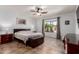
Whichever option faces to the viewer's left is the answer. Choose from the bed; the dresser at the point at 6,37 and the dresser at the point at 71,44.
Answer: the dresser at the point at 71,44

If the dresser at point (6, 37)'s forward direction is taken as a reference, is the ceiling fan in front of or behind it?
in front

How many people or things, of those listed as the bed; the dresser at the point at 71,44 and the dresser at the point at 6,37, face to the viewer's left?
1

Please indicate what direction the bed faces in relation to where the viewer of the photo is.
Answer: facing the viewer and to the right of the viewer

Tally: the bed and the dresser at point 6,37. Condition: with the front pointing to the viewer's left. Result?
0

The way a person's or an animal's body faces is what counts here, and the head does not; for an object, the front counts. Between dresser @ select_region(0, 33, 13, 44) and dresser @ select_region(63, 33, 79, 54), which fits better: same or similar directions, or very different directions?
very different directions

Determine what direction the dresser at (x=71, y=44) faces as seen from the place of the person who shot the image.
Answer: facing to the left of the viewer

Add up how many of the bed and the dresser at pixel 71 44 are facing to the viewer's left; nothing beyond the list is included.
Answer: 1

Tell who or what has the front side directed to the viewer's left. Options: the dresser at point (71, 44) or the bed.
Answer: the dresser

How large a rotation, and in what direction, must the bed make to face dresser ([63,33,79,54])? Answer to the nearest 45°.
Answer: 0° — it already faces it

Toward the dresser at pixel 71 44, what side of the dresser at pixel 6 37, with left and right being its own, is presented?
front

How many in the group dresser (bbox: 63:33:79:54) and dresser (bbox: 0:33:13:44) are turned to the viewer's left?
1
